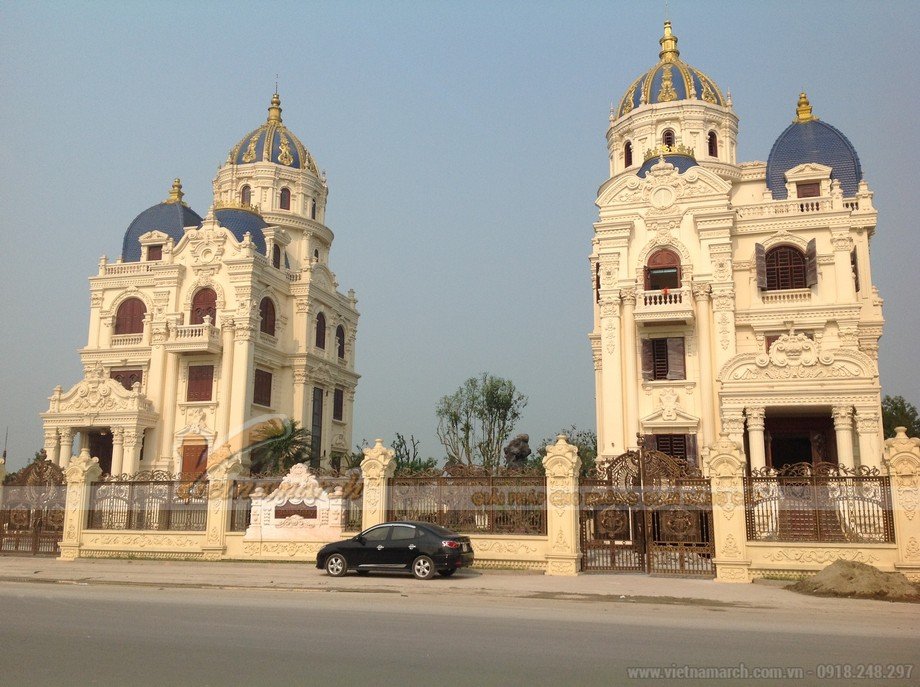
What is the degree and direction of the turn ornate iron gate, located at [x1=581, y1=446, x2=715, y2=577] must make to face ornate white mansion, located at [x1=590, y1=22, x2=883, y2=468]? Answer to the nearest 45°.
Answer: approximately 180°

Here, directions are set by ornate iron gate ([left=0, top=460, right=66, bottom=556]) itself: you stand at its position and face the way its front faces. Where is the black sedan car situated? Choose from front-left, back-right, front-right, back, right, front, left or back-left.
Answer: front-left

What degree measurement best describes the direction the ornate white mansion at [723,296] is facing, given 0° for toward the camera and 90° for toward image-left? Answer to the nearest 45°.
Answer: approximately 0°

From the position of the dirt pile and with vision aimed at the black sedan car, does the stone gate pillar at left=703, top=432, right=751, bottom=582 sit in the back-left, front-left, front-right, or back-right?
front-right

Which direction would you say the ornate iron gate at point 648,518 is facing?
toward the camera

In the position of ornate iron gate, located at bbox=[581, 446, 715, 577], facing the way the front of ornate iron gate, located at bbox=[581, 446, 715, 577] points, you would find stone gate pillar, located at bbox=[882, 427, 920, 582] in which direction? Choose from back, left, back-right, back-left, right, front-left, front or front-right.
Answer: left

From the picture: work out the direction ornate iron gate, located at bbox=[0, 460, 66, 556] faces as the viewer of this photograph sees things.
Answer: facing the viewer

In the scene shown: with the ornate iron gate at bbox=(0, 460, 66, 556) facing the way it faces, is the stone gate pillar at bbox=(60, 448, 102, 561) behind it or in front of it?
in front

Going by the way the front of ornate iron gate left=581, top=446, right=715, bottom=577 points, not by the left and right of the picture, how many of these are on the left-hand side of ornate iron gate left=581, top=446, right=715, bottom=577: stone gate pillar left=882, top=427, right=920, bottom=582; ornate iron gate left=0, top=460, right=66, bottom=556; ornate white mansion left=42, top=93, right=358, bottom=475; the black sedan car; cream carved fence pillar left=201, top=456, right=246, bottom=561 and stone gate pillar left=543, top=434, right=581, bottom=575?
1

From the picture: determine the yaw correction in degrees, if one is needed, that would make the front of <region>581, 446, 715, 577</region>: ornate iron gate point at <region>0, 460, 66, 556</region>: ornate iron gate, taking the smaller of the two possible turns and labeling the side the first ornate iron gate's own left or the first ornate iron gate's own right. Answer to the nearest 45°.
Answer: approximately 90° to the first ornate iron gate's own right

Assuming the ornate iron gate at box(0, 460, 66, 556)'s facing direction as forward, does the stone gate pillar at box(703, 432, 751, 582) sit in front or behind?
in front

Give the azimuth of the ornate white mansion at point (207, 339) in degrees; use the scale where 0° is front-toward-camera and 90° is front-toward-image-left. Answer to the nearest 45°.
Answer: approximately 45°

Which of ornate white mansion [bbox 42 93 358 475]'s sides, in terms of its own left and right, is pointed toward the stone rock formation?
left
